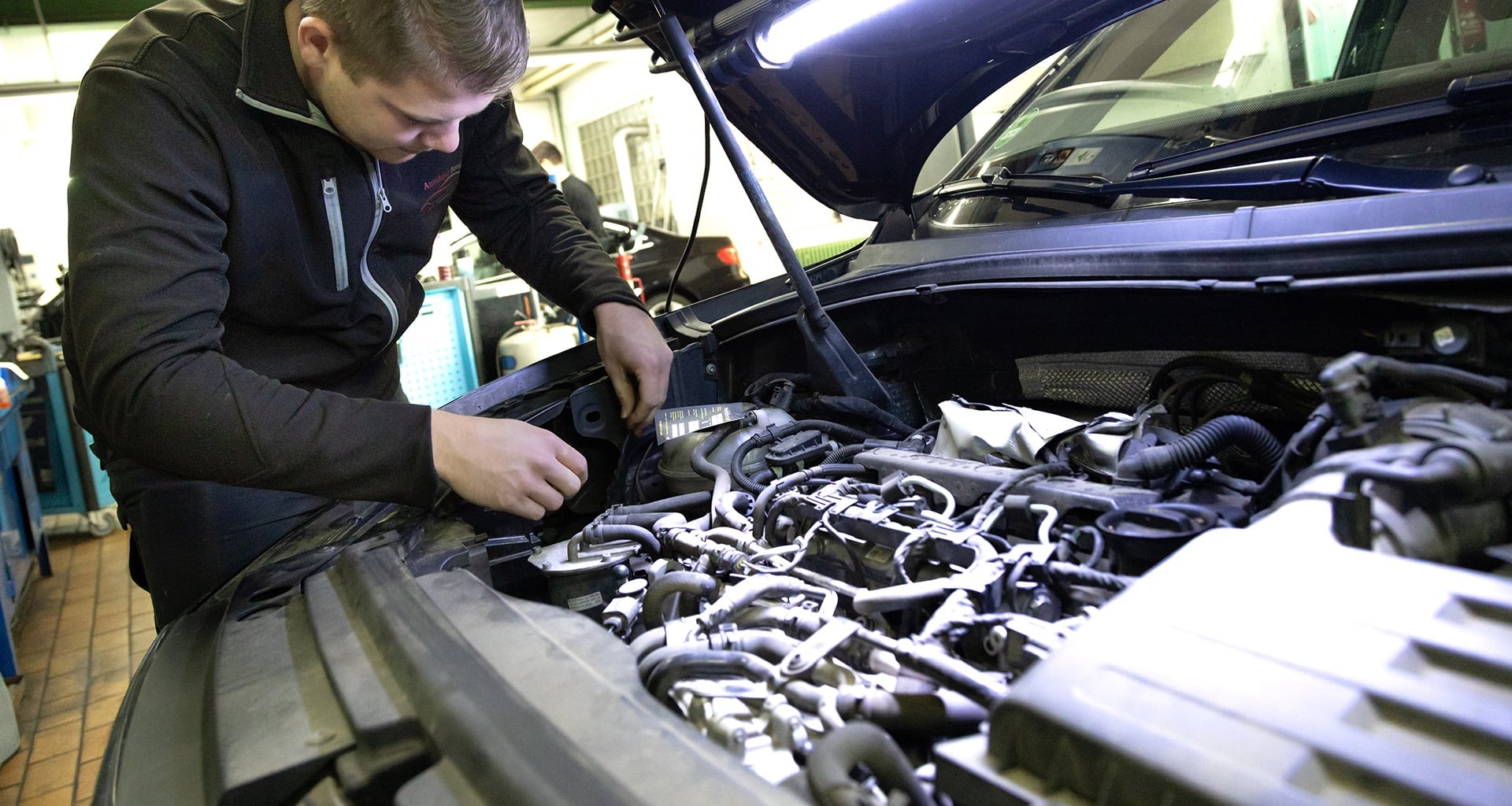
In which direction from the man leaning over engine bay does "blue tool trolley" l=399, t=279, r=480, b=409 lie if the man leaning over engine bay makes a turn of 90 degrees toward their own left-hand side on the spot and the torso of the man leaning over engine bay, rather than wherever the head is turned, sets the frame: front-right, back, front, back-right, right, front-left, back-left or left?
front-left

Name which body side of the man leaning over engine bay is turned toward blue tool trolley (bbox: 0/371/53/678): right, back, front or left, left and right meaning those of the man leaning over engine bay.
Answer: back

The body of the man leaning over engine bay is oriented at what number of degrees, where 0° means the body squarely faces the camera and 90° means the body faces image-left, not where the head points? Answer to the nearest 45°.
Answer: approximately 315°

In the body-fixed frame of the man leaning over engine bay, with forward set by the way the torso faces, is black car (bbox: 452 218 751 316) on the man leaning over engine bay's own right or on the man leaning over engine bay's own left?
on the man leaning over engine bay's own left

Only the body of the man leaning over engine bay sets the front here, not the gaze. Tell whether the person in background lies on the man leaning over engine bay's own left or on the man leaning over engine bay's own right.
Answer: on the man leaning over engine bay's own left

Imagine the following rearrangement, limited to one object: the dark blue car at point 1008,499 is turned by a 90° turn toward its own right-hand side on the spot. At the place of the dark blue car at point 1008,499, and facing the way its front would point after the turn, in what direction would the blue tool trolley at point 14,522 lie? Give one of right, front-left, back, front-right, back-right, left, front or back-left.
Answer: front

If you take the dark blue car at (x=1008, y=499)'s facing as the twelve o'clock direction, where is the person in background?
The person in background is roughly at 4 o'clock from the dark blue car.

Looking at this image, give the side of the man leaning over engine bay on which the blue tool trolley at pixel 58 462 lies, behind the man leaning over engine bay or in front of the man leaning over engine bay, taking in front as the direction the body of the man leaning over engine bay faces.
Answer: behind

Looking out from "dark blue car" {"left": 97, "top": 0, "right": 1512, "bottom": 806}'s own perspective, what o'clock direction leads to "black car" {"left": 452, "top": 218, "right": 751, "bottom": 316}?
"black car" {"left": 452, "top": 218, "right": 751, "bottom": 316} is roughly at 4 o'clock from "dark blue car" {"left": 97, "top": 0, "right": 1512, "bottom": 806}.

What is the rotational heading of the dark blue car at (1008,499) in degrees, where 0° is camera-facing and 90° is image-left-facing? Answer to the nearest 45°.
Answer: approximately 45°

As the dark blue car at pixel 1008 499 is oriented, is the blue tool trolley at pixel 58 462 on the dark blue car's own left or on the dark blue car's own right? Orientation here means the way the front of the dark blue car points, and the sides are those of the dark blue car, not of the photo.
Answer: on the dark blue car's own right
